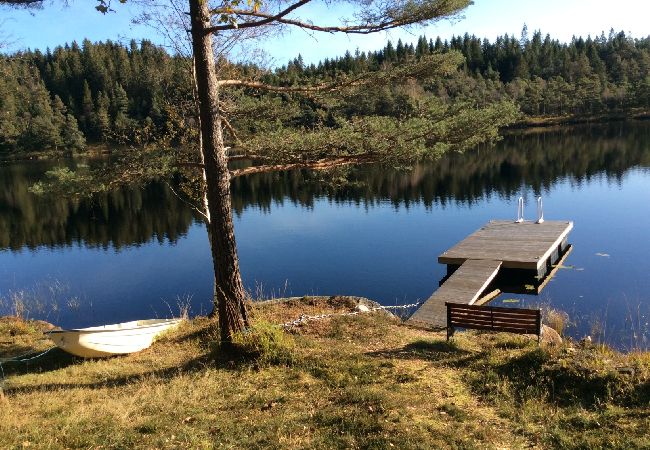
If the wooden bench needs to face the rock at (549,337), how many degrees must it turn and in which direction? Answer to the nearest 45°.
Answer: approximately 45° to its right

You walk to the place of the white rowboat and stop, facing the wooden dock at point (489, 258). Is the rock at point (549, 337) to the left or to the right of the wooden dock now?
right

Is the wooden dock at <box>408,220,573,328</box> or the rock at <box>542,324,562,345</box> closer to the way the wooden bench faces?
the wooden dock

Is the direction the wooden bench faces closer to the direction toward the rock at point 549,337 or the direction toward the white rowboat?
the rock

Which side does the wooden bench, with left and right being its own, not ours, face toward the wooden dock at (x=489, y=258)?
front

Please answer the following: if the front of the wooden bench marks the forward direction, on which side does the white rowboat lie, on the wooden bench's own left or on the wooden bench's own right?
on the wooden bench's own left

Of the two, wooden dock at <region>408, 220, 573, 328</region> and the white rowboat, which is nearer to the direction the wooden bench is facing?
the wooden dock

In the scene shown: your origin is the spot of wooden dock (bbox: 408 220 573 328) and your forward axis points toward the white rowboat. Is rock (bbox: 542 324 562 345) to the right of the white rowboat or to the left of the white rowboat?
left

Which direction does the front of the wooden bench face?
away from the camera
